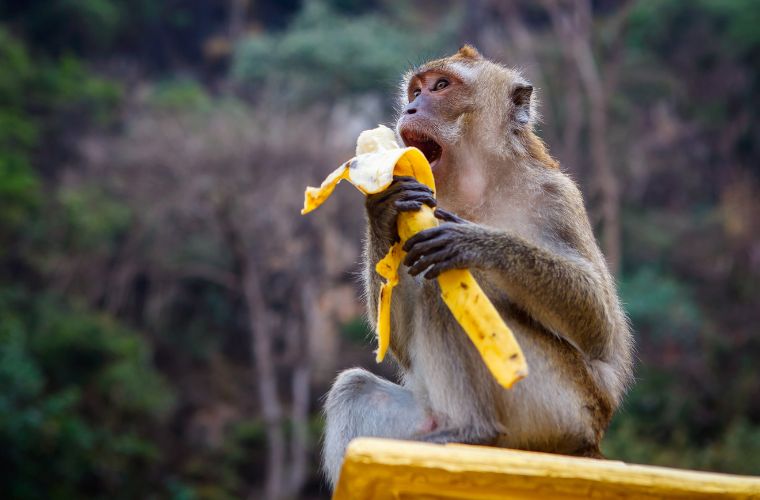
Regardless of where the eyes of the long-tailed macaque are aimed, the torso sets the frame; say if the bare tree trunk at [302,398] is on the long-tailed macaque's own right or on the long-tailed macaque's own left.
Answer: on the long-tailed macaque's own right

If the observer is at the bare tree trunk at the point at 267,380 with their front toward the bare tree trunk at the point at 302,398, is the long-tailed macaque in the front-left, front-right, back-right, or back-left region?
front-right

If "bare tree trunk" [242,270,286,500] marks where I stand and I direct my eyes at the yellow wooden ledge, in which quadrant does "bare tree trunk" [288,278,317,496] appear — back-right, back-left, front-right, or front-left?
front-left

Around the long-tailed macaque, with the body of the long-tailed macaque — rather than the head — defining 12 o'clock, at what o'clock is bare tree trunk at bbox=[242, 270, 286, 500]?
The bare tree trunk is roughly at 4 o'clock from the long-tailed macaque.
